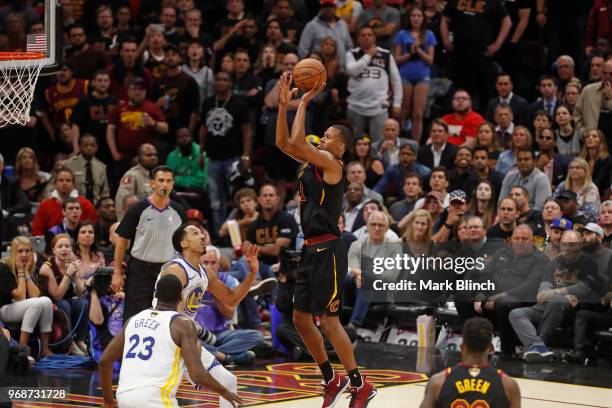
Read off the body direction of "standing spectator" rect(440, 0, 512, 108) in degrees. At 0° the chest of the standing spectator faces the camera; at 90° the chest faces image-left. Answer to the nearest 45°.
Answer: approximately 0°

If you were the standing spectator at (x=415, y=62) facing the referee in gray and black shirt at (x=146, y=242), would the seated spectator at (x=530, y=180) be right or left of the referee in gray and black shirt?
left

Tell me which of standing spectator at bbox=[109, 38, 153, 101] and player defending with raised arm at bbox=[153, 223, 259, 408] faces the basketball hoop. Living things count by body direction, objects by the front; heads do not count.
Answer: the standing spectator

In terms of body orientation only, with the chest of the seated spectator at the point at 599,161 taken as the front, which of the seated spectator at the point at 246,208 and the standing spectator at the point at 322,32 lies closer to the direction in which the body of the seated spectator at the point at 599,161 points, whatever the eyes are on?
the seated spectator at the point at 246,208

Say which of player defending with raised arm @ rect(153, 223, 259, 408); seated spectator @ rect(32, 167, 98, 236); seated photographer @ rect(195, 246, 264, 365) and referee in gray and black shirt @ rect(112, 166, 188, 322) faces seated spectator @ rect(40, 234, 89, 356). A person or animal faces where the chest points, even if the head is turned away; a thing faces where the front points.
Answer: seated spectator @ rect(32, 167, 98, 236)

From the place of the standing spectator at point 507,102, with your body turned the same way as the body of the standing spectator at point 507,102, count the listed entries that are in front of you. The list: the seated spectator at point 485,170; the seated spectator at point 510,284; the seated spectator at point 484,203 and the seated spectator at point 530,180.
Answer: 4

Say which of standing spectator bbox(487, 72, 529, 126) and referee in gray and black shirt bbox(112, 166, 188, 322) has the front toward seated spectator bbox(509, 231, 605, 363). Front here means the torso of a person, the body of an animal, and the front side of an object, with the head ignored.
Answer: the standing spectator

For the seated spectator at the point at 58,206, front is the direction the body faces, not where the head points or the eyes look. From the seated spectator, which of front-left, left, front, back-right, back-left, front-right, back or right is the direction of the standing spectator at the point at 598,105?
left

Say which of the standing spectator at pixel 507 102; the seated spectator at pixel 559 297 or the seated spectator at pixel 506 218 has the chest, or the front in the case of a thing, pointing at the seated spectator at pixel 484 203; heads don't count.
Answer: the standing spectator

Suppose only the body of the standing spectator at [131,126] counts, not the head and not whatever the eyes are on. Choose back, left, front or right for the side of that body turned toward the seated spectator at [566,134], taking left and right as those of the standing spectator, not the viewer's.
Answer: left

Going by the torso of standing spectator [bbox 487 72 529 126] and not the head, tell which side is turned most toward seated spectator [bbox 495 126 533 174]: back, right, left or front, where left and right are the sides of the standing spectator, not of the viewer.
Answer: front
